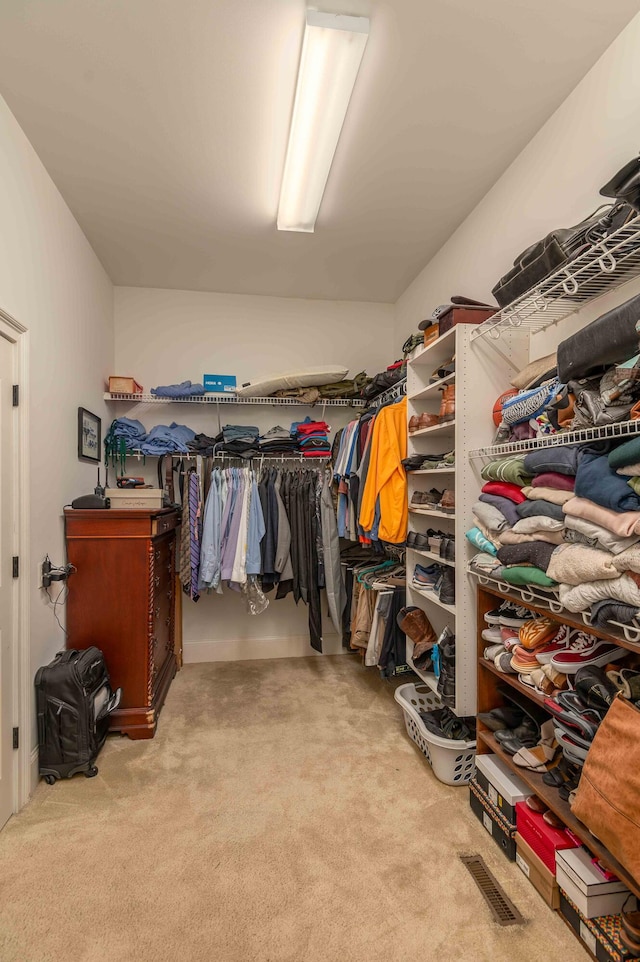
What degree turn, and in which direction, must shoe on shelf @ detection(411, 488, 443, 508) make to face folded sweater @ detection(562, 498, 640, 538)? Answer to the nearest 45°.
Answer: approximately 90° to its left

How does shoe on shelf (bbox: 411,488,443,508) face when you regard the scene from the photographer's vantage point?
facing to the left of the viewer

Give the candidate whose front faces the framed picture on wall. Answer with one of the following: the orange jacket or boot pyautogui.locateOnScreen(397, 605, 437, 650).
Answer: the boot

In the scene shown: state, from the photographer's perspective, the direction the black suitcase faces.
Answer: facing to the right of the viewer

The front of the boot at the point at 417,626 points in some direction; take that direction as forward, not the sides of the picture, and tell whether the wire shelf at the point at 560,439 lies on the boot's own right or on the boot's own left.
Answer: on the boot's own left

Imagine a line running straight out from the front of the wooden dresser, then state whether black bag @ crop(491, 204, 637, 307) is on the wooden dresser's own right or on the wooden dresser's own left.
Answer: on the wooden dresser's own right

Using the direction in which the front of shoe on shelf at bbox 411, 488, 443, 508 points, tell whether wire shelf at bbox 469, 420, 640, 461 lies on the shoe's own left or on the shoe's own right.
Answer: on the shoe's own left

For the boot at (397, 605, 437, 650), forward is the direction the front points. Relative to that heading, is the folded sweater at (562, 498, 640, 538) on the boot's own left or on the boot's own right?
on the boot's own left

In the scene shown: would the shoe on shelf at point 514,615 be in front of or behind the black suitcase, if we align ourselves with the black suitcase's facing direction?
in front

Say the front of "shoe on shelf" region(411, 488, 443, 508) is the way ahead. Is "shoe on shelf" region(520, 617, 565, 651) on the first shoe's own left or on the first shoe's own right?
on the first shoe's own left

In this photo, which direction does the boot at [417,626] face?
to the viewer's left

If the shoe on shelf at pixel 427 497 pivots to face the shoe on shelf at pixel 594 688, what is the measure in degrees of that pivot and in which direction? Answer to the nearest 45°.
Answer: approximately 90° to its left

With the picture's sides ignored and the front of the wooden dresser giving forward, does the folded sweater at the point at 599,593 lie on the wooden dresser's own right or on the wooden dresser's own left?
on the wooden dresser's own right

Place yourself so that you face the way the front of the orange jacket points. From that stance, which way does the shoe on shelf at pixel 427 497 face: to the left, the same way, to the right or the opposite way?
to the right

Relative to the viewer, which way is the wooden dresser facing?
to the viewer's right
